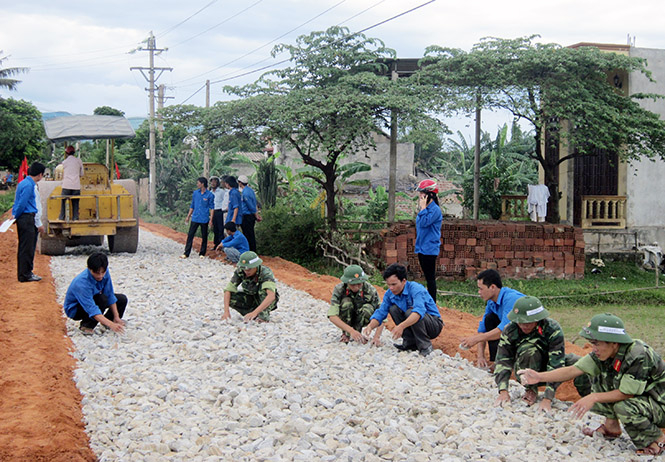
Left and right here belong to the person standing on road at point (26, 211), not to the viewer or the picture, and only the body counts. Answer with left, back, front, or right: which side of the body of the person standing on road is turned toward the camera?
right

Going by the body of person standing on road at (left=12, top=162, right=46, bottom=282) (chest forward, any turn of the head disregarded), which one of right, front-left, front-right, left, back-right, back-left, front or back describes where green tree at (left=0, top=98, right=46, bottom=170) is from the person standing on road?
left

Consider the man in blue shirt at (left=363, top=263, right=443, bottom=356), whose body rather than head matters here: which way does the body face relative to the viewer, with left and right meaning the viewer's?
facing the viewer and to the left of the viewer

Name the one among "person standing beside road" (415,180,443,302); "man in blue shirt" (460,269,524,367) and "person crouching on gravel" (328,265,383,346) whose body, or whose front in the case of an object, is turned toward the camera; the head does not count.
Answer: the person crouching on gravel

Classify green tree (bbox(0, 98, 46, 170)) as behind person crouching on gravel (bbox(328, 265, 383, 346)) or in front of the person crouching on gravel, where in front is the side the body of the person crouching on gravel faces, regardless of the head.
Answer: behind

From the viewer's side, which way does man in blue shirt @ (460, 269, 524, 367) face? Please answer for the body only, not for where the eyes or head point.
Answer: to the viewer's left

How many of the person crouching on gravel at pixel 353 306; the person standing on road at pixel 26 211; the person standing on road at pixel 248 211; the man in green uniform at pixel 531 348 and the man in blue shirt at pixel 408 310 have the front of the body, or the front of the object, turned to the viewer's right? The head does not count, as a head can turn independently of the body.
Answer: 1

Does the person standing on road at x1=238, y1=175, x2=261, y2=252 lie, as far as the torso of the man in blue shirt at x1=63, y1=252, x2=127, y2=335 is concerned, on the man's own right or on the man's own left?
on the man's own left

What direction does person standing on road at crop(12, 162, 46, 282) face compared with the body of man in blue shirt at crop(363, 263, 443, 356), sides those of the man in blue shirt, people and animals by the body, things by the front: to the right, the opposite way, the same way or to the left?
the opposite way

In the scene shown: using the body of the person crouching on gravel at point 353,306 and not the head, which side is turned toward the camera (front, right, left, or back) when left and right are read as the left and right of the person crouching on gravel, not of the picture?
front

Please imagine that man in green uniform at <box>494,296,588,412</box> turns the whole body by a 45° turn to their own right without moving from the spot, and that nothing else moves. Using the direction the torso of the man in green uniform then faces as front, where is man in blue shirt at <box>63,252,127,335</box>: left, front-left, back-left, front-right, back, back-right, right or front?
front

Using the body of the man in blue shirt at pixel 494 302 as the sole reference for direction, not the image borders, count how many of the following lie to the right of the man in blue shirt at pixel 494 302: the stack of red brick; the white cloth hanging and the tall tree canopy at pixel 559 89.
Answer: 3
